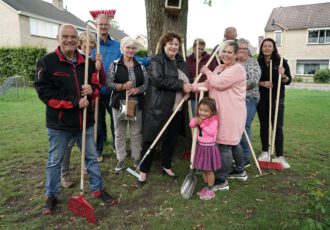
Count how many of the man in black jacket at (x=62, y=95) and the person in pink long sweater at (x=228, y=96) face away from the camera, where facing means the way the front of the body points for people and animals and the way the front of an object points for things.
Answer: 0

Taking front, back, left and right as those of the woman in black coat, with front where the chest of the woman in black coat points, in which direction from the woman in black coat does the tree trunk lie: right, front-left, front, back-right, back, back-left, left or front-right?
back-left

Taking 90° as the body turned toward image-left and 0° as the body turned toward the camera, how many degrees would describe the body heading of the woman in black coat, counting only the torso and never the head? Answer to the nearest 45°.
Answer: approximately 315°

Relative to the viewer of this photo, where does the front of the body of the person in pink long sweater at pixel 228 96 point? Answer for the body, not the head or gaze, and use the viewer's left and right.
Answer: facing the viewer and to the left of the viewer

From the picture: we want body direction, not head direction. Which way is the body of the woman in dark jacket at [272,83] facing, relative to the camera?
toward the camera

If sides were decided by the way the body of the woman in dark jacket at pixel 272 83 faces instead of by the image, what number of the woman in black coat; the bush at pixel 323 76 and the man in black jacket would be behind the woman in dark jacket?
1

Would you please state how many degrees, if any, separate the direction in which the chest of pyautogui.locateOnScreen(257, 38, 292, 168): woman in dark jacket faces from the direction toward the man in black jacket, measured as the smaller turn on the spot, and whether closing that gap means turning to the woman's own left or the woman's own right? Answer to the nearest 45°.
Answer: approximately 45° to the woman's own right

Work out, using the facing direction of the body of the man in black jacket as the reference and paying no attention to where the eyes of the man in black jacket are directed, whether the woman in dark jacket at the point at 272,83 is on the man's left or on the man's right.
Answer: on the man's left

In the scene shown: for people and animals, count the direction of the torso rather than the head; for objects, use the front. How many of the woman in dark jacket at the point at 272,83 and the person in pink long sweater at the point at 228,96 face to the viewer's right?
0

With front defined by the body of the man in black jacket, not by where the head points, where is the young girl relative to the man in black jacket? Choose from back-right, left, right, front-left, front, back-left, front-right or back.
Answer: front-left

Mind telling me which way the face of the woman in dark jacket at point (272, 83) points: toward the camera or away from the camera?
toward the camera

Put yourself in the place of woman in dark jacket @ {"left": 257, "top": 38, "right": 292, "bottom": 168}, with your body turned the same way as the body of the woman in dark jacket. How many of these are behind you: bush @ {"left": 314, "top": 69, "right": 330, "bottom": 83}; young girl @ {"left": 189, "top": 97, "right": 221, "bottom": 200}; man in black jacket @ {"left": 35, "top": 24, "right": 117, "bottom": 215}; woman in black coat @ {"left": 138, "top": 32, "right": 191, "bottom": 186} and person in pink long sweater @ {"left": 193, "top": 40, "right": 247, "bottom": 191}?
1

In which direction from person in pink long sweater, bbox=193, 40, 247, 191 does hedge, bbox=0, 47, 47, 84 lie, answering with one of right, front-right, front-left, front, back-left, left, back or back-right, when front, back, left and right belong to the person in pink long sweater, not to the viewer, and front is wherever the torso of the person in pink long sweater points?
right

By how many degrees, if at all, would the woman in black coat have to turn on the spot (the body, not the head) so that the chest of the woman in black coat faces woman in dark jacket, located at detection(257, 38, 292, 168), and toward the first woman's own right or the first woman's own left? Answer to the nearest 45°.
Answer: approximately 90° to the first woman's own left

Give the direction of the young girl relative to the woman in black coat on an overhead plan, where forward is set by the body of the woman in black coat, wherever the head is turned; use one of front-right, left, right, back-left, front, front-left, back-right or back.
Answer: front

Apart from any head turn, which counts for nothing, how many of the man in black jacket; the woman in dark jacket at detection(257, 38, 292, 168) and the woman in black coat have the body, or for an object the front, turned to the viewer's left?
0

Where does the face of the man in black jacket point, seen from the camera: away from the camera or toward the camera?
toward the camera
